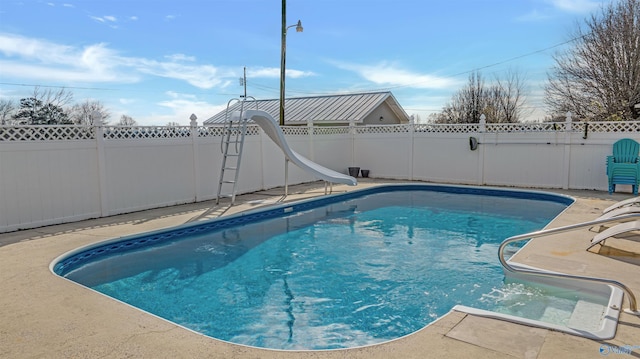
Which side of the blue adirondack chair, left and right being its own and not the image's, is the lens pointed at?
front

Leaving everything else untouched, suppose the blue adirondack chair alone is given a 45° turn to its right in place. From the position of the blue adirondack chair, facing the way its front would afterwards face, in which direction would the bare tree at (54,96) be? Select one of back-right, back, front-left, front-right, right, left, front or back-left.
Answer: front-right

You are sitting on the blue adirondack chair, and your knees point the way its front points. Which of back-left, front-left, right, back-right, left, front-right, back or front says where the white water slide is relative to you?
front-right

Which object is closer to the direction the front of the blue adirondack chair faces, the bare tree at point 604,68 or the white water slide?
the white water slide

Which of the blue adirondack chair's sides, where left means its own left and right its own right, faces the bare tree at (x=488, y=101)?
back

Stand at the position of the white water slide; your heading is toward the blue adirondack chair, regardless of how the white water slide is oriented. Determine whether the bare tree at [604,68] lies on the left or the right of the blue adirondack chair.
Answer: left

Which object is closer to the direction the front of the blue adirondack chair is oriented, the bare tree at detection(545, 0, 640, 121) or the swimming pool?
the swimming pool

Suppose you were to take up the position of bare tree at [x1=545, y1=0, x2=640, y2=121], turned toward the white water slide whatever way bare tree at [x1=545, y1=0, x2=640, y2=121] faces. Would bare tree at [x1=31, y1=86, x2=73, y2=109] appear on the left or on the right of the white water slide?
right

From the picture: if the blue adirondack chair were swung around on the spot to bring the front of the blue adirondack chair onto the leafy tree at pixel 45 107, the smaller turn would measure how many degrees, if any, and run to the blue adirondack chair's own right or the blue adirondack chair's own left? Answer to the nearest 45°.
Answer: approximately 90° to the blue adirondack chair's own right

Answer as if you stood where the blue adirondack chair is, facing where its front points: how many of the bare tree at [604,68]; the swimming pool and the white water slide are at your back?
1

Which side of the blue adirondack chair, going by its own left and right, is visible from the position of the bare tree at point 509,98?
back

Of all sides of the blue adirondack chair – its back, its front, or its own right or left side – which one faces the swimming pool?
front

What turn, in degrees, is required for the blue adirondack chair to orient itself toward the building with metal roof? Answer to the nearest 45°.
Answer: approximately 135° to its right

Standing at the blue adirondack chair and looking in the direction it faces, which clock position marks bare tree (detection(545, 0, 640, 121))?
The bare tree is roughly at 6 o'clock from the blue adirondack chair.
